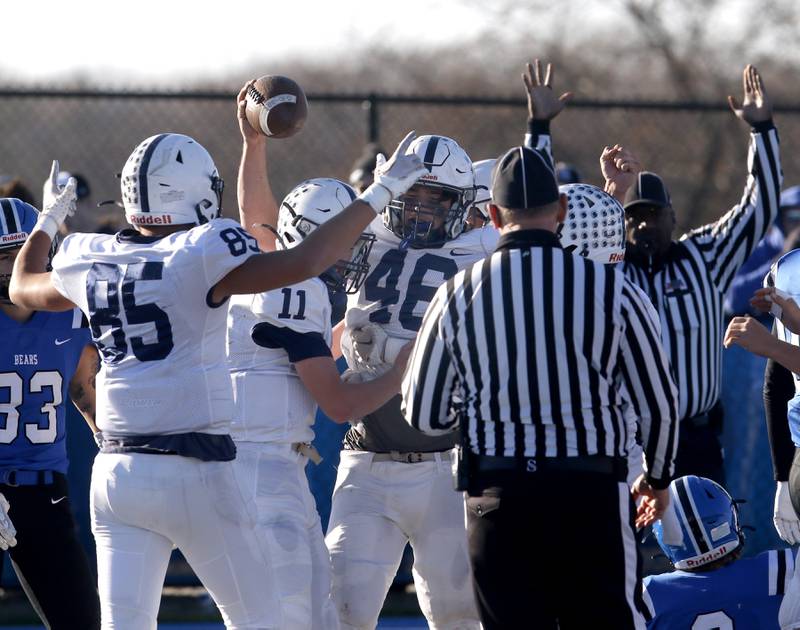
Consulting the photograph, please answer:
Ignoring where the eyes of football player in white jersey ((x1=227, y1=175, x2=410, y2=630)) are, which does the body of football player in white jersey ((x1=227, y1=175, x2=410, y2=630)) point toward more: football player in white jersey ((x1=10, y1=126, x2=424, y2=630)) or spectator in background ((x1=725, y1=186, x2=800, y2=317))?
the spectator in background

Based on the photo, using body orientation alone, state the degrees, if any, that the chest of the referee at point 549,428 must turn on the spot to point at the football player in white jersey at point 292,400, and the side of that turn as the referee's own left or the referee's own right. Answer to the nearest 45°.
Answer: approximately 45° to the referee's own left

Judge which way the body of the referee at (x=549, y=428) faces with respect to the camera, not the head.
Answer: away from the camera

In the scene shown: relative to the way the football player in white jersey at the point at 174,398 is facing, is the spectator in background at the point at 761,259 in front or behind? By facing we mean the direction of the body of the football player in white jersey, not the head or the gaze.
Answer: in front

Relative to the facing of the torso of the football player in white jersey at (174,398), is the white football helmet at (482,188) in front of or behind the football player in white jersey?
in front

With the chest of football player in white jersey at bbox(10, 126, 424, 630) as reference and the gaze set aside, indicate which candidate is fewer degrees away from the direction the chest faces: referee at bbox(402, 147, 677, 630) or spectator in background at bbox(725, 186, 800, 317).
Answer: the spectator in background

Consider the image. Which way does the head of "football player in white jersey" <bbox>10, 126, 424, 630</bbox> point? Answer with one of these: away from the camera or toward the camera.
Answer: away from the camera

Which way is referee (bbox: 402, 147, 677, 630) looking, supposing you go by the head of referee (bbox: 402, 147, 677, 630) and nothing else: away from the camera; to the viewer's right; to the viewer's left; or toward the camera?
away from the camera
